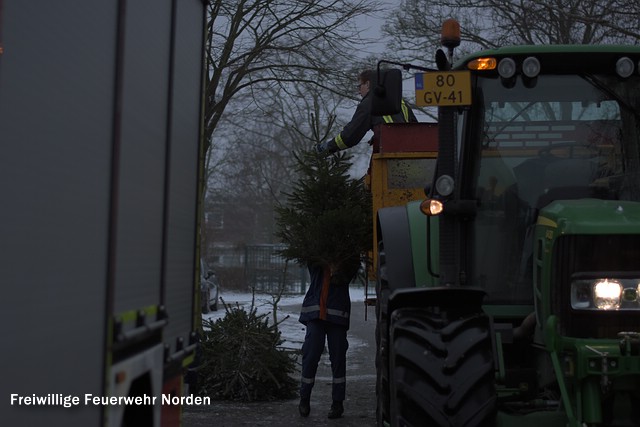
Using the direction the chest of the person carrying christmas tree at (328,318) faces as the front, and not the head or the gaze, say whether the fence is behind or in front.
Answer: behind

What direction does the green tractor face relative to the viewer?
toward the camera

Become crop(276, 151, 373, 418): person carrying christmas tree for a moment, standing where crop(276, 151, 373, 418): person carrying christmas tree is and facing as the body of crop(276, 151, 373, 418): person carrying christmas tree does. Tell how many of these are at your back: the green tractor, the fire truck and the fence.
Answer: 1

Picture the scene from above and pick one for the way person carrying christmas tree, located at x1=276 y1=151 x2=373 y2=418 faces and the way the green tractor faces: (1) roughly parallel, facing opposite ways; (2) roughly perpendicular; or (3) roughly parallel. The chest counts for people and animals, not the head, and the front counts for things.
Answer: roughly parallel

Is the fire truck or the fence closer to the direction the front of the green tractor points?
the fire truck

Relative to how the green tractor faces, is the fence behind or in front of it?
behind

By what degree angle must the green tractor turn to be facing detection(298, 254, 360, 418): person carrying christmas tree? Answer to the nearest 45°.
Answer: approximately 135° to its right

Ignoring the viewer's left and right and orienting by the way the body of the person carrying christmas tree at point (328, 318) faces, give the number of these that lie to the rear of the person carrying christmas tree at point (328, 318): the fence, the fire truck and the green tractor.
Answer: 1

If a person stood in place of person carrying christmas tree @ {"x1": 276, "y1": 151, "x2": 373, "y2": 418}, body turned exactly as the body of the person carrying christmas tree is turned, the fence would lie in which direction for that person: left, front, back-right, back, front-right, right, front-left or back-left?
back

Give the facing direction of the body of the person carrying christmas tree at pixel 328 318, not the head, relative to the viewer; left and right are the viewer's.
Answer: facing the viewer
